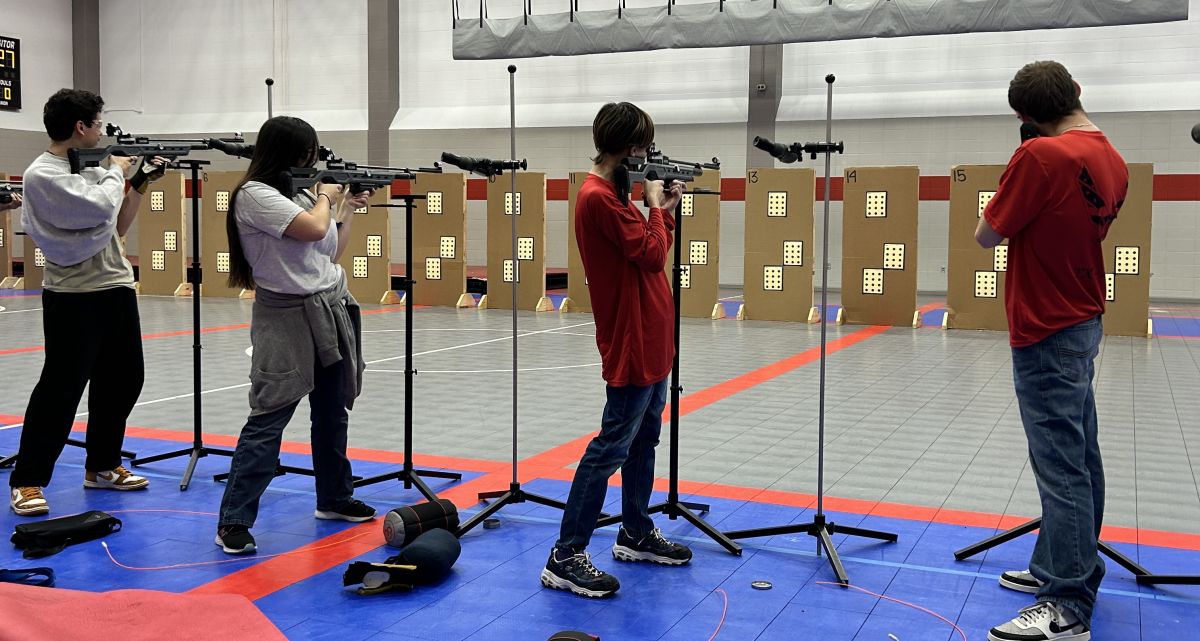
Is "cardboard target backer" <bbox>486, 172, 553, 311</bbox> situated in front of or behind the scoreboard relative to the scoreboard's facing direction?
in front

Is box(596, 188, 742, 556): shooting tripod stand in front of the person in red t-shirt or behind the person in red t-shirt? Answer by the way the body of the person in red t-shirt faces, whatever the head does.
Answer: in front

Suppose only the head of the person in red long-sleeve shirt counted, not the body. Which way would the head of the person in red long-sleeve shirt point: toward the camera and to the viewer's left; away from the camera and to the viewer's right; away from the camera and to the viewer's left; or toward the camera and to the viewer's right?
away from the camera and to the viewer's right

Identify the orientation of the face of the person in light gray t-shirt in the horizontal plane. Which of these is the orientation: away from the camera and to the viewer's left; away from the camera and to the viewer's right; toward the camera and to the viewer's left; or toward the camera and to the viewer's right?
away from the camera and to the viewer's right

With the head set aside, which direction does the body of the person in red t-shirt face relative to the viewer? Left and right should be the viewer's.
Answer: facing away from the viewer and to the left of the viewer

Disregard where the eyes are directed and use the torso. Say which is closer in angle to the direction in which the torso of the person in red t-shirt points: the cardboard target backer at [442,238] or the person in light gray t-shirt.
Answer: the cardboard target backer
